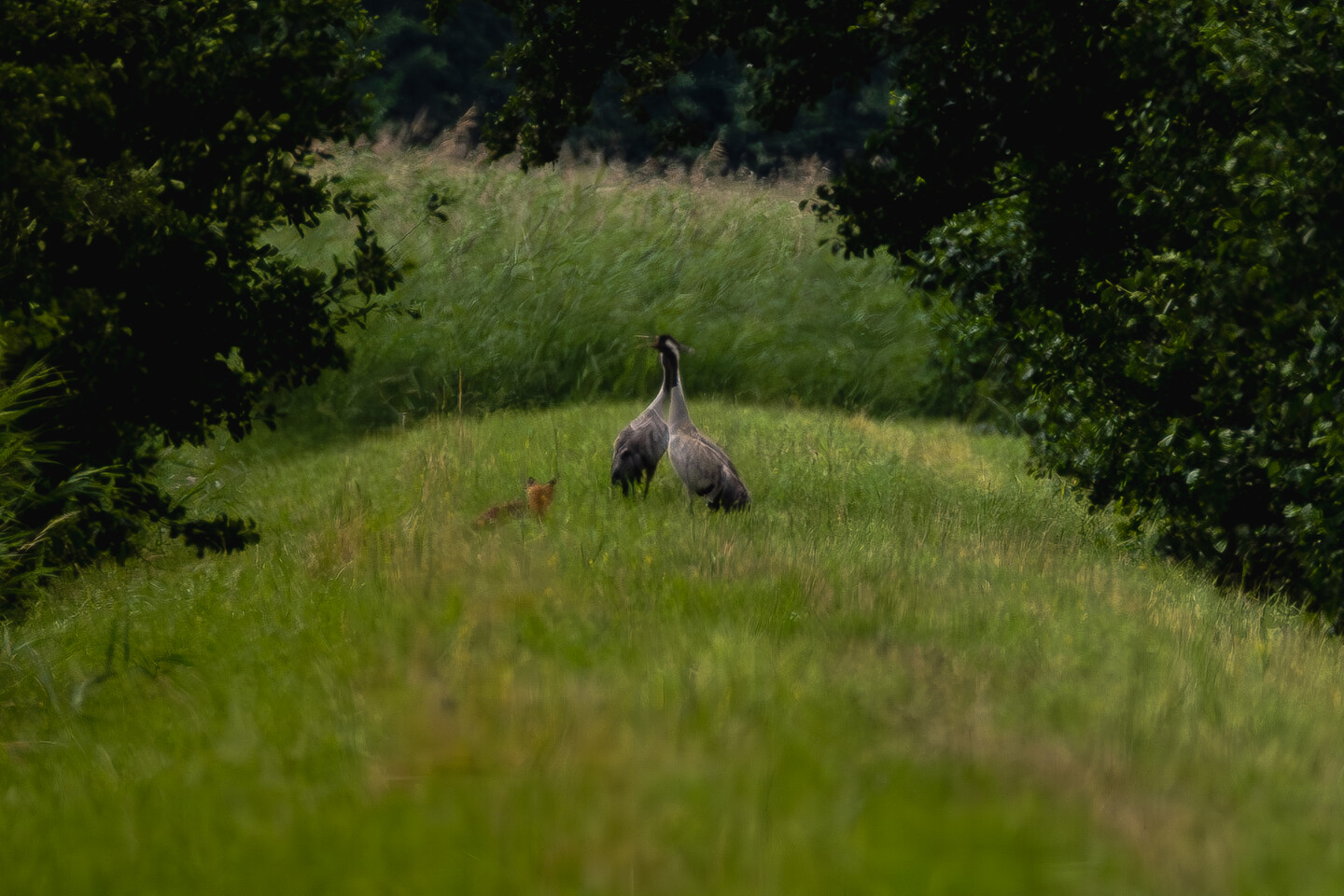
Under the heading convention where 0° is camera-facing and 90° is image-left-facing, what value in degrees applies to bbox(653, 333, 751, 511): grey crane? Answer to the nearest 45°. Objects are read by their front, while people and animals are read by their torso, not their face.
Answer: approximately 90°

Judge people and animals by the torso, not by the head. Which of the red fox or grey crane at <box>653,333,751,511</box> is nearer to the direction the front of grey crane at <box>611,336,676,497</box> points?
the grey crane

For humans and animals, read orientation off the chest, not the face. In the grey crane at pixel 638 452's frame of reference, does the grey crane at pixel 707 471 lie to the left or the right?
on its right

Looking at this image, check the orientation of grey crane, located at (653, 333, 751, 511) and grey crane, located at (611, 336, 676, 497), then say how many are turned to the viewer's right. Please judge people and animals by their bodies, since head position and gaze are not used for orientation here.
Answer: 1

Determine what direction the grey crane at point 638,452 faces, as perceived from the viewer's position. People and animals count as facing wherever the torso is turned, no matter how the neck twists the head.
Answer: facing to the right of the viewer

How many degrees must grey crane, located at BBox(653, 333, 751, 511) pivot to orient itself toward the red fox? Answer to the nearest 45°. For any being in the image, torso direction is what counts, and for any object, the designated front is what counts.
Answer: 0° — it already faces it
